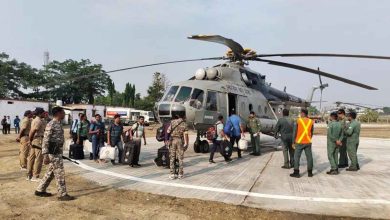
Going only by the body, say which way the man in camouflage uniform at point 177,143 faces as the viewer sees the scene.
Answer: away from the camera

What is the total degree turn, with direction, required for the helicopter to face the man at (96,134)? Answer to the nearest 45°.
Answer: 0° — it already faces them

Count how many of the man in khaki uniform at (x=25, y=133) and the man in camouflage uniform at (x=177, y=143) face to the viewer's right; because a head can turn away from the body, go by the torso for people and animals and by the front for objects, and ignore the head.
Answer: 1

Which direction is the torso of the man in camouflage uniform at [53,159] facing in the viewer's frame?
to the viewer's right

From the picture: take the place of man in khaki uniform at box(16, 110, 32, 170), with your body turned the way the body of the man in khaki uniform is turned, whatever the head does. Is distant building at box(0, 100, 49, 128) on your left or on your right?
on your left

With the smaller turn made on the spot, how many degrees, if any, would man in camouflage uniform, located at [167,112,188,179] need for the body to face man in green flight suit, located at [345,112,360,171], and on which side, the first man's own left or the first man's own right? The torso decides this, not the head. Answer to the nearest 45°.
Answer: approximately 90° to the first man's own right

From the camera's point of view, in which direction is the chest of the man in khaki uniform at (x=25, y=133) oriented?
to the viewer's right
